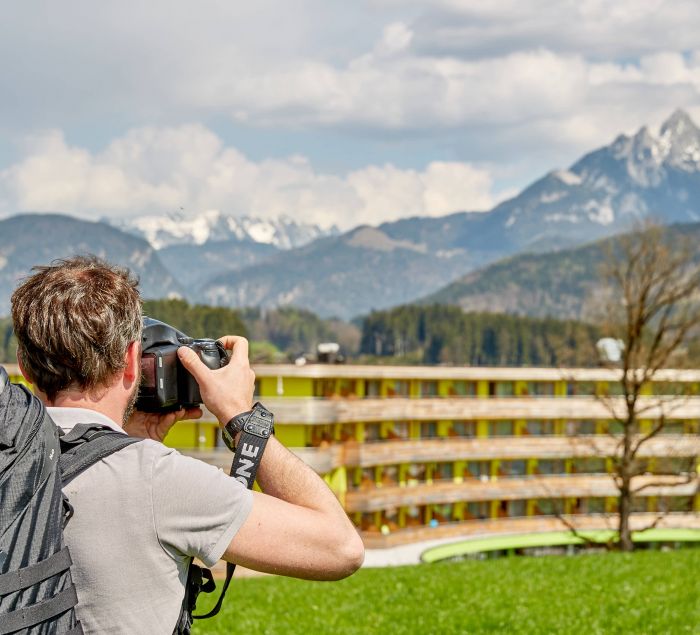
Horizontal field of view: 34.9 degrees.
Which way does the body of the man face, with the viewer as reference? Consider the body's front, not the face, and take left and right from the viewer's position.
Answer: facing away from the viewer and to the right of the viewer

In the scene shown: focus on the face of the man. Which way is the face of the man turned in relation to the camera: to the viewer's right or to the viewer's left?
to the viewer's right

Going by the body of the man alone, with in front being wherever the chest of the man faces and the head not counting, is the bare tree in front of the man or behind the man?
in front
